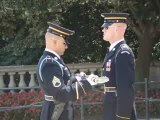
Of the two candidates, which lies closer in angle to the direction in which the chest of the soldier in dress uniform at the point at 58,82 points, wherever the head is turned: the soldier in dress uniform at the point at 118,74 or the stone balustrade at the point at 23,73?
the soldier in dress uniform

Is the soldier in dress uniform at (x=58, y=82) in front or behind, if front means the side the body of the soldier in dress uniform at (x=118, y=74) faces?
in front

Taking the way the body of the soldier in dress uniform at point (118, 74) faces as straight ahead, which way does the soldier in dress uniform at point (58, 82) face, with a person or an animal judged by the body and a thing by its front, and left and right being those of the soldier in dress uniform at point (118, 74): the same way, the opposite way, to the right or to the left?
the opposite way

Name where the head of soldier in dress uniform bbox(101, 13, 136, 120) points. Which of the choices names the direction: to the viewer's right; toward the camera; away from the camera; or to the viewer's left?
to the viewer's left

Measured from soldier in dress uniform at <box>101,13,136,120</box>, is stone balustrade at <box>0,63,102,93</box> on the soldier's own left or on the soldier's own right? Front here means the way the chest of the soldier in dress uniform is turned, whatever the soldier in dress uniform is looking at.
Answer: on the soldier's own right

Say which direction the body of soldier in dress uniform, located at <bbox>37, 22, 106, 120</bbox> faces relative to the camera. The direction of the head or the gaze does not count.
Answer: to the viewer's right

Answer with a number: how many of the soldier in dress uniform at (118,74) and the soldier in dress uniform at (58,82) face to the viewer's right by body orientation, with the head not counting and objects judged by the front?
1

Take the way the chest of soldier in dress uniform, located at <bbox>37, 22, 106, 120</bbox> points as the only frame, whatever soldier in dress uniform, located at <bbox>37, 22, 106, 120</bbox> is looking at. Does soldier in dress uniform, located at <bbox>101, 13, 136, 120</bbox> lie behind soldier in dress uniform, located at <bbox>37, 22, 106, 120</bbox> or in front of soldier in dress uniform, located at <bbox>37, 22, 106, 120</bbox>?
in front

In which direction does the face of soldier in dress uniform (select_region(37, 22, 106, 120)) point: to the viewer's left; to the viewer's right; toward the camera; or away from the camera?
to the viewer's right

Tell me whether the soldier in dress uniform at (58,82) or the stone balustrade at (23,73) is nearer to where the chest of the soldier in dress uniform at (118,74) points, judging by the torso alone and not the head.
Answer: the soldier in dress uniform
